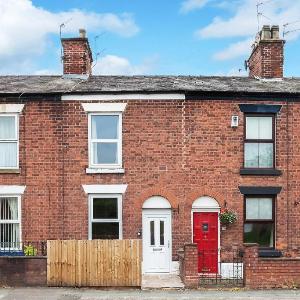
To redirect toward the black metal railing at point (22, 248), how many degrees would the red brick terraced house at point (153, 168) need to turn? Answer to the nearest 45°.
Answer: approximately 90° to its right

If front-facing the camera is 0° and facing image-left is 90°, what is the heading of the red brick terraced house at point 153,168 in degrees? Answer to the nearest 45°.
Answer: approximately 0°
